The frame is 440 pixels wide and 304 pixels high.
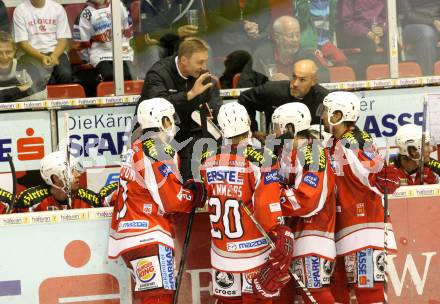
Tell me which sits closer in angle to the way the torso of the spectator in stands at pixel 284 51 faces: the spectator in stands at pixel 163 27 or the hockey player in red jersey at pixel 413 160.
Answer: the hockey player in red jersey

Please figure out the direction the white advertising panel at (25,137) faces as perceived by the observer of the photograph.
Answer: facing the viewer

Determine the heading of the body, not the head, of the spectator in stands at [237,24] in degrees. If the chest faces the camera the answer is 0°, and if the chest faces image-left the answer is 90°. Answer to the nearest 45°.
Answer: approximately 0°

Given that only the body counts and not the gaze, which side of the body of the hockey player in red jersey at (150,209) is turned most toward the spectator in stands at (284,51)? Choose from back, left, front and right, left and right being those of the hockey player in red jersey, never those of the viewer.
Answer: front

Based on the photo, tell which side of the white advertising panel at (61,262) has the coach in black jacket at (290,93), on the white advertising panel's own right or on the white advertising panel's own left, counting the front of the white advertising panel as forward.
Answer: on the white advertising panel's own left

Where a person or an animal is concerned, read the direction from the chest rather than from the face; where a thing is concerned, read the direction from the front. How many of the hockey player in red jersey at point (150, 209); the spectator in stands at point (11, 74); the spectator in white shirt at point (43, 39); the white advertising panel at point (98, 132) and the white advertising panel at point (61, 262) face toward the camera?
4

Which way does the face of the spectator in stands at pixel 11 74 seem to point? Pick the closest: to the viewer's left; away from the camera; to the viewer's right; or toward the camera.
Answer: toward the camera

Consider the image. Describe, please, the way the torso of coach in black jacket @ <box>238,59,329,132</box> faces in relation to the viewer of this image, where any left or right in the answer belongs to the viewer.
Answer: facing the viewer and to the left of the viewer
